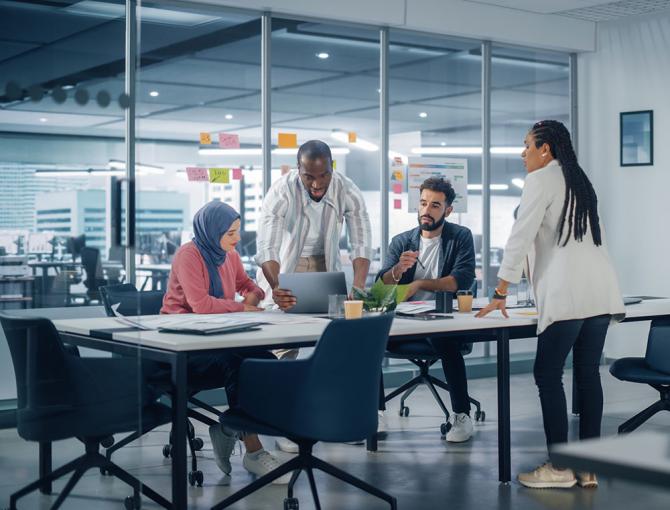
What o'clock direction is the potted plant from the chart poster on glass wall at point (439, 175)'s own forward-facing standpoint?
The potted plant is roughly at 12 o'clock from the chart poster on glass wall.

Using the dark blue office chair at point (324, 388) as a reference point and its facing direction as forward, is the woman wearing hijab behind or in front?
in front

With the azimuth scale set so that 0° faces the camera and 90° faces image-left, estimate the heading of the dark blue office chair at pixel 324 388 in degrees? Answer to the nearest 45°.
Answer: approximately 135°

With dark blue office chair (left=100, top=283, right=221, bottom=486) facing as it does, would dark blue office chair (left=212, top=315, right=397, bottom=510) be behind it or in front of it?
in front

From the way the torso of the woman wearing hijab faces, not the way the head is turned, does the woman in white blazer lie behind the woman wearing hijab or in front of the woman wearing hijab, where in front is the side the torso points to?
in front

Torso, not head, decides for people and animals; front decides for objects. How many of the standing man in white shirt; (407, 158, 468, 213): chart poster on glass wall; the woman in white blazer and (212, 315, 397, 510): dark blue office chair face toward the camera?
2

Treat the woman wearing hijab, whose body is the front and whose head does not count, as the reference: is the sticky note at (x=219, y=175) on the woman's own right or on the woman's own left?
on the woman's own left

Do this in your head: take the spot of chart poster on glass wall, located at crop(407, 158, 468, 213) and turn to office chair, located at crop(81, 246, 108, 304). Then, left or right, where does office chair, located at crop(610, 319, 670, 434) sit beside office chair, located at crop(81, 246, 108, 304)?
left

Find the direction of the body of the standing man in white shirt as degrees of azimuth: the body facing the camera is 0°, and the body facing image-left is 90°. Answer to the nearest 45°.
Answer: approximately 0°

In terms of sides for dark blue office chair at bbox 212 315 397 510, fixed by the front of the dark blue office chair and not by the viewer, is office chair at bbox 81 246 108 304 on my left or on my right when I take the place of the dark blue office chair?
on my left

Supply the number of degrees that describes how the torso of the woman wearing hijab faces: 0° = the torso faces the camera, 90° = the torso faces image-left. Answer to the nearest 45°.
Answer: approximately 315°

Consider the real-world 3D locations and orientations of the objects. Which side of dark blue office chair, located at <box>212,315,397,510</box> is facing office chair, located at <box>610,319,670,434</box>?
right
